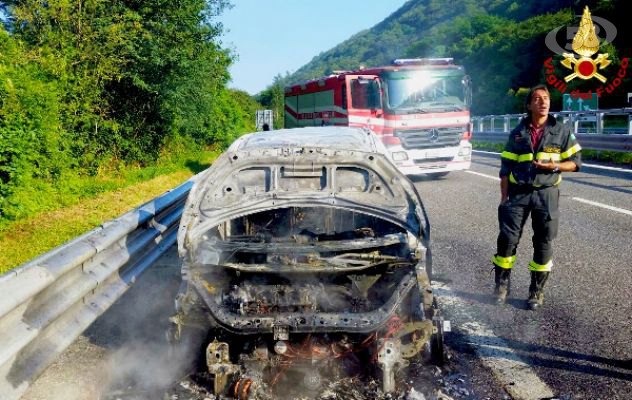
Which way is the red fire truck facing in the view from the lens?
facing the viewer and to the right of the viewer

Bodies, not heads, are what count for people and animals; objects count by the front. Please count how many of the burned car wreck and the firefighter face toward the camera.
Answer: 2

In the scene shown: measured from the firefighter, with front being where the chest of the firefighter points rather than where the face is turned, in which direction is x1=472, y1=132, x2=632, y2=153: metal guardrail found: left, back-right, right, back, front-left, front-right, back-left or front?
back

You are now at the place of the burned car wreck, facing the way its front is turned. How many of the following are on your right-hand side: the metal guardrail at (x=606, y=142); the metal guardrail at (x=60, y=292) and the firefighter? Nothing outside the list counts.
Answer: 1

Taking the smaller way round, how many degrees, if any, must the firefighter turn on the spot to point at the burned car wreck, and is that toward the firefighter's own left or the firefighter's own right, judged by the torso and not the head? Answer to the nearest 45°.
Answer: approximately 45° to the firefighter's own right

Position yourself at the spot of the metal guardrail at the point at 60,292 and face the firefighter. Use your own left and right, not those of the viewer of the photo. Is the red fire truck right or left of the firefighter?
left

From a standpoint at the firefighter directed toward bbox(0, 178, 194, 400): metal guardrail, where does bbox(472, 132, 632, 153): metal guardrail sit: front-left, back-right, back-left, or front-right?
back-right

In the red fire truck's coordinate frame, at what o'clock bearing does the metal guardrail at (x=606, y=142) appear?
The metal guardrail is roughly at 10 o'clock from the red fire truck.

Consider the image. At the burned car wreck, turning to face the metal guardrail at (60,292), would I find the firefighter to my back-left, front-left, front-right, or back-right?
back-right

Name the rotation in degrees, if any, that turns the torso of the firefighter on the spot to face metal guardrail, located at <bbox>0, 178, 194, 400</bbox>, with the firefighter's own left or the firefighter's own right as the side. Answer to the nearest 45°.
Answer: approximately 45° to the firefighter's own right

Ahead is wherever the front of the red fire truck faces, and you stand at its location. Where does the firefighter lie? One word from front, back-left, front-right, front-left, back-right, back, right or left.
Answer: front-right
